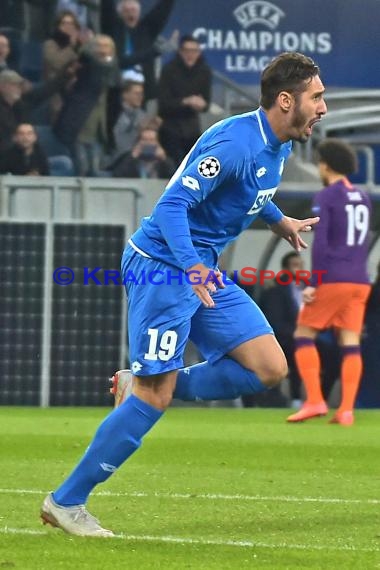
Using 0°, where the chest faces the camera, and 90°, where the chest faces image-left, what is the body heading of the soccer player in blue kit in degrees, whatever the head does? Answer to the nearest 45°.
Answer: approximately 270°

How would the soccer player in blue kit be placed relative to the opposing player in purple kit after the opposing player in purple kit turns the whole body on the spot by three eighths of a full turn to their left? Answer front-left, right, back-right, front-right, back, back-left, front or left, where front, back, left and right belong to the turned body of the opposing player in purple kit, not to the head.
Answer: front

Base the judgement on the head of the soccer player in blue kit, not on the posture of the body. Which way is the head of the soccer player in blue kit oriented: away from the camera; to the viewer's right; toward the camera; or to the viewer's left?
to the viewer's right

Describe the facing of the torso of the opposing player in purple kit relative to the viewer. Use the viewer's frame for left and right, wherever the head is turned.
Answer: facing away from the viewer and to the left of the viewer
